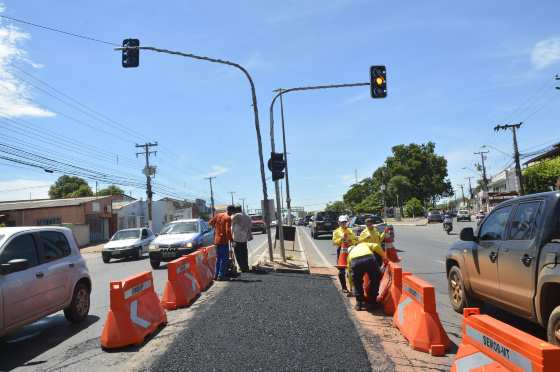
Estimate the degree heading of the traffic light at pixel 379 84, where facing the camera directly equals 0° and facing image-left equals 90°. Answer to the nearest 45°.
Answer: approximately 0°

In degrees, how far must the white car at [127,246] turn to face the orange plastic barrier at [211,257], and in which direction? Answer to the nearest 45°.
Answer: approximately 45° to its left

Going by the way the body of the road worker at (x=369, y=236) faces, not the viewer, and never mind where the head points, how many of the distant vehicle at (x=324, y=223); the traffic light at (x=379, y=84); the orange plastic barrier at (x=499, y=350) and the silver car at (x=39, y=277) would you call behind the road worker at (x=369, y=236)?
2

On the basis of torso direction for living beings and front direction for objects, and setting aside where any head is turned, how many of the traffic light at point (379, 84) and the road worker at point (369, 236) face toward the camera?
2

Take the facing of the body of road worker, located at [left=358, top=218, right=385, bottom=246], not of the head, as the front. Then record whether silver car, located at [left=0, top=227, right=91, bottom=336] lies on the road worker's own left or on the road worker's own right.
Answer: on the road worker's own right

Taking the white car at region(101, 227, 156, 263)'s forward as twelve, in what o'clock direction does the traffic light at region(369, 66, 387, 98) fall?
The traffic light is roughly at 9 o'clock from the white car.
